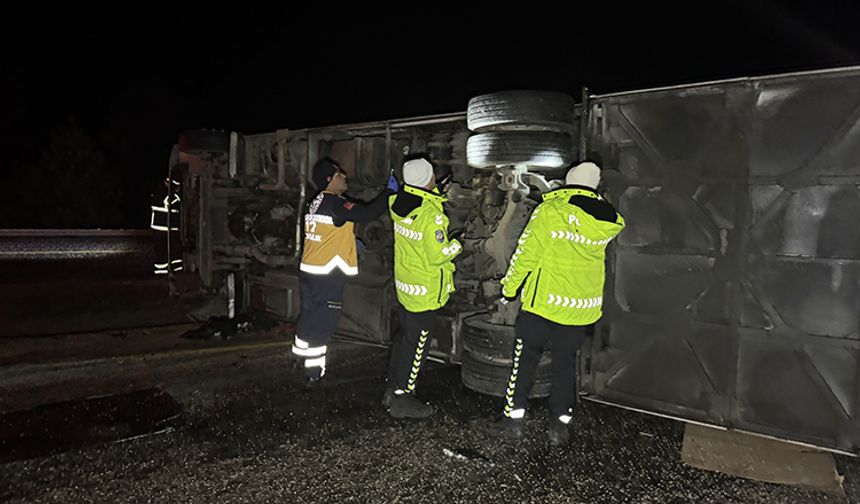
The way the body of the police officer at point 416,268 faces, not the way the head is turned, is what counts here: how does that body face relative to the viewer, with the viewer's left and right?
facing away from the viewer and to the right of the viewer

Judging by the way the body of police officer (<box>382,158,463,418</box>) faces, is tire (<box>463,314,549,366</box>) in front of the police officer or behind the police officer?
in front

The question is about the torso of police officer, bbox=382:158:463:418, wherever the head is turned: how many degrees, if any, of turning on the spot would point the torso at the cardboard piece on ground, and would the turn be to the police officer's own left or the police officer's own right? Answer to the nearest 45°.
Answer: approximately 45° to the police officer's own right

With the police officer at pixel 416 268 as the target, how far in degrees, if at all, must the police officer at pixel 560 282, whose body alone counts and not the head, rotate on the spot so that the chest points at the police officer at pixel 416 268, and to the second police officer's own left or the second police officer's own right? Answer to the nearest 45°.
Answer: approximately 45° to the second police officer's own left

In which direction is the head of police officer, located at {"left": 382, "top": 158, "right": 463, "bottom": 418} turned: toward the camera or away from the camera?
away from the camera

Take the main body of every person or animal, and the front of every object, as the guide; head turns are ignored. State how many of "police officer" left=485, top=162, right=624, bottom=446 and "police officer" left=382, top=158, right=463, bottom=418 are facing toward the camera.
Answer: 0

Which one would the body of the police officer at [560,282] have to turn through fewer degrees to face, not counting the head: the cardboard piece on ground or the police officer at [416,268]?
the police officer

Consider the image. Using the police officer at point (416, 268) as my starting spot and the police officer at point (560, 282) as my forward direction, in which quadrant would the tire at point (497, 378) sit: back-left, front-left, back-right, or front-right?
front-left

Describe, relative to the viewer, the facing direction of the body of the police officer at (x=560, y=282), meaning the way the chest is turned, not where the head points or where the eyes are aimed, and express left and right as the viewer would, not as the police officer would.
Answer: facing away from the viewer and to the left of the viewer

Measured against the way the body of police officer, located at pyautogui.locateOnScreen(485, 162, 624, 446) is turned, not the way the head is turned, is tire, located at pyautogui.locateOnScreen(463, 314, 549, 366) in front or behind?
in front

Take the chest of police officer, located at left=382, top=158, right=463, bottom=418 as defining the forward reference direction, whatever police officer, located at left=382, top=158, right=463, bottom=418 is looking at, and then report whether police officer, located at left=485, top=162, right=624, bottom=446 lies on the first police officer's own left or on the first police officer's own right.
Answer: on the first police officer's own right

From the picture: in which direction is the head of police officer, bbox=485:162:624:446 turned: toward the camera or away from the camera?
away from the camera
